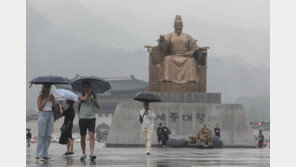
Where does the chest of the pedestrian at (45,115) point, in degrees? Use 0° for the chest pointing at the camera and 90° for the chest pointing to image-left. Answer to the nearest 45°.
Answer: approximately 0°

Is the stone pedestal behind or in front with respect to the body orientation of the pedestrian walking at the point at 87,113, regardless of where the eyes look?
behind

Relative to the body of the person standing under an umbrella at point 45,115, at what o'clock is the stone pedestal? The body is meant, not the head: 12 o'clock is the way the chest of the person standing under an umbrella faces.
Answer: The stone pedestal is roughly at 7 o'clock from the person standing under an umbrella.
